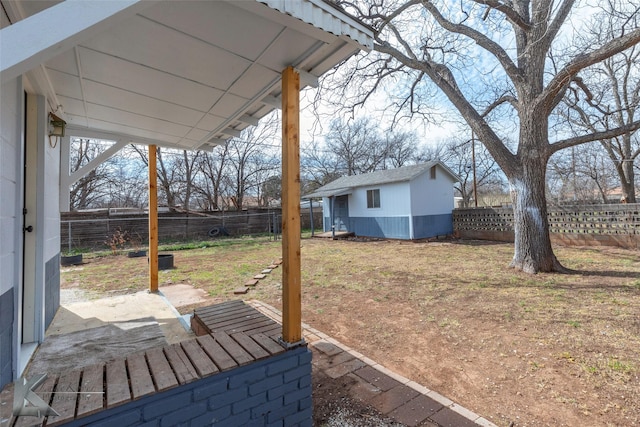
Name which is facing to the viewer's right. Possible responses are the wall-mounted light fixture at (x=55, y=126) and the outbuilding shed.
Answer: the wall-mounted light fixture

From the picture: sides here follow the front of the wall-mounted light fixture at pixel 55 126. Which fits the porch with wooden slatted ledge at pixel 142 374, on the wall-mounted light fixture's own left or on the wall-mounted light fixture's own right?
on the wall-mounted light fixture's own right

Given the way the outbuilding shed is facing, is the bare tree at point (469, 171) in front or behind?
behind

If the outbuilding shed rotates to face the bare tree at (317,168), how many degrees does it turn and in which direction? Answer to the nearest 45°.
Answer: approximately 90° to its right

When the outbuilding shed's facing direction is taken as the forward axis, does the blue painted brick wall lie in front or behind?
in front

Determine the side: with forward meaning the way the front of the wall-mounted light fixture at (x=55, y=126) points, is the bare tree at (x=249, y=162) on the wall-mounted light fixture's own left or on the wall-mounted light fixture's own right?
on the wall-mounted light fixture's own left

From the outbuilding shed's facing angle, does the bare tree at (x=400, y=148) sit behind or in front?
behind

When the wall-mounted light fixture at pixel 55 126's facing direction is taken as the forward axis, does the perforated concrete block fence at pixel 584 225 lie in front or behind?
in front

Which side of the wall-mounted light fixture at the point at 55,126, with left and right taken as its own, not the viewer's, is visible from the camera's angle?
right

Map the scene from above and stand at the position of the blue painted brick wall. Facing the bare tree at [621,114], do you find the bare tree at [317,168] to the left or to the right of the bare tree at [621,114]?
left

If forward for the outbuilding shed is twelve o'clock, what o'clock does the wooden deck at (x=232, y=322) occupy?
The wooden deck is roughly at 11 o'clock from the outbuilding shed.

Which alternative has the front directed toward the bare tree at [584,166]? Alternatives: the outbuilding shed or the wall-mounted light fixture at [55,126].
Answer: the wall-mounted light fixture

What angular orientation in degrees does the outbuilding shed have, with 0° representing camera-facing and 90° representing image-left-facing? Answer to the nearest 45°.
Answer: approximately 45°

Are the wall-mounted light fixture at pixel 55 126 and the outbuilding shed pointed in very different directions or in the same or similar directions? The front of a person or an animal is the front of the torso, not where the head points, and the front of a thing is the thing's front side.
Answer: very different directions

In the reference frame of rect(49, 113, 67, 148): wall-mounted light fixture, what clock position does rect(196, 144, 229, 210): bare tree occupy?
The bare tree is roughly at 10 o'clock from the wall-mounted light fixture.

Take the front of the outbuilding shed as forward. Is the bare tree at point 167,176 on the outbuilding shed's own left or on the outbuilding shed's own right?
on the outbuilding shed's own right
